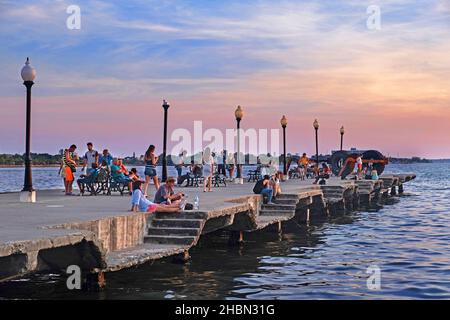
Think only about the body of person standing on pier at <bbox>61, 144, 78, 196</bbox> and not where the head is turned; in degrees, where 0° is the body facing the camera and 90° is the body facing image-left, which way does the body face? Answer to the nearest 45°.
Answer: approximately 270°

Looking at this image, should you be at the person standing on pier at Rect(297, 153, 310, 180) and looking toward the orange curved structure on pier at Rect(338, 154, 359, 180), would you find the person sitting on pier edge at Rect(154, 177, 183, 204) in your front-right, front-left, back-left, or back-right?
back-right

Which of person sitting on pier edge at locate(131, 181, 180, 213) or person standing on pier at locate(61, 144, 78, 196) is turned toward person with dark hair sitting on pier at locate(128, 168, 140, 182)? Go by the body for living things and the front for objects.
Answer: the person standing on pier

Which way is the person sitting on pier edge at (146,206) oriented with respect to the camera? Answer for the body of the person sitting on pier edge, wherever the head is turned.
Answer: to the viewer's right

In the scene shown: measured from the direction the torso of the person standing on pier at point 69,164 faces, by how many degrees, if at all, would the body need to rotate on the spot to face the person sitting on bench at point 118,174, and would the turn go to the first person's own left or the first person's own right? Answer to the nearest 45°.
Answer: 0° — they already face them
